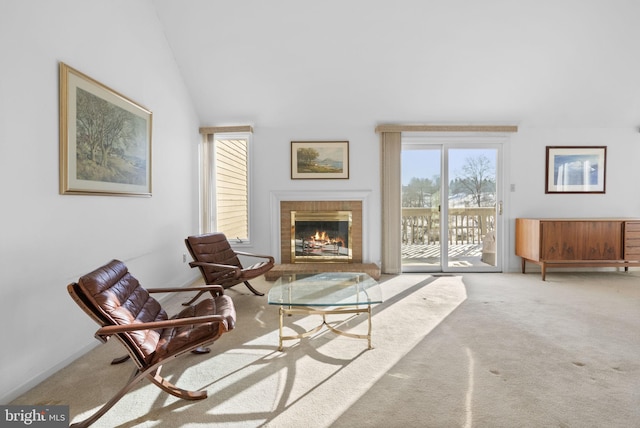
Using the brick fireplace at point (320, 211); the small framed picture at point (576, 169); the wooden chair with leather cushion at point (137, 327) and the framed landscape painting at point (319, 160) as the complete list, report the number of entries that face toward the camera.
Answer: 3

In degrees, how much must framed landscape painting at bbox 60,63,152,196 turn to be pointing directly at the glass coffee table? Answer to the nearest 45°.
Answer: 0° — it already faces it

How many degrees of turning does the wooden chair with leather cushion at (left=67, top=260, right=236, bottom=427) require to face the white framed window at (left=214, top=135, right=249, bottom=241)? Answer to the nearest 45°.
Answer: approximately 90° to its left

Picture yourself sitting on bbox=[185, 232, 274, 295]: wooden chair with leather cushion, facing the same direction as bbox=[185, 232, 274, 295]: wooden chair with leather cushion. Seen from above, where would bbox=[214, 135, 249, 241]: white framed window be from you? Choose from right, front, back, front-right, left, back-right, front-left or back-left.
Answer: back-left

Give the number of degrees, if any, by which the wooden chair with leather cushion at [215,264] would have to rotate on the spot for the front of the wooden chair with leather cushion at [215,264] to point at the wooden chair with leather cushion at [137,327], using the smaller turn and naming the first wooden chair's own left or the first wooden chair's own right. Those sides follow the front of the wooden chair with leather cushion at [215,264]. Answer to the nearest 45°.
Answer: approximately 45° to the first wooden chair's own right

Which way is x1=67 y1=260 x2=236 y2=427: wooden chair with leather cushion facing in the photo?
to the viewer's right

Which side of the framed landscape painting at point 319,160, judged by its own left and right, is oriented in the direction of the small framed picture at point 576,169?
left

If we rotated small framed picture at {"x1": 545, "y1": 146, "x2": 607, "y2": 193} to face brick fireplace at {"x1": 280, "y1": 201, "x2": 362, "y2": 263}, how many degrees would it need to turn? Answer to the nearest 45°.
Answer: approximately 45° to its right

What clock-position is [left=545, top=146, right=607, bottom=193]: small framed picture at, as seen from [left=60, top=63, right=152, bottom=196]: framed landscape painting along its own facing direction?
The small framed picture is roughly at 11 o'clock from the framed landscape painting.

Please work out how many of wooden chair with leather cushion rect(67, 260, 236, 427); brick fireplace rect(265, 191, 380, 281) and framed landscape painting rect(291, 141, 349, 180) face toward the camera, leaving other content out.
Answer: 2

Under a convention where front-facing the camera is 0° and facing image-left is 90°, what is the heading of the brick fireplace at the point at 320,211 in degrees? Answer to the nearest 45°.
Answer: approximately 0°
